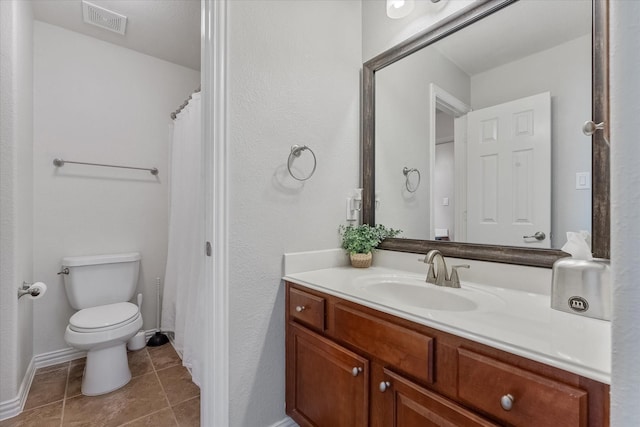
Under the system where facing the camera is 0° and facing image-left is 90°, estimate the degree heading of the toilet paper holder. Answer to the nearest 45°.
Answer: approximately 270°

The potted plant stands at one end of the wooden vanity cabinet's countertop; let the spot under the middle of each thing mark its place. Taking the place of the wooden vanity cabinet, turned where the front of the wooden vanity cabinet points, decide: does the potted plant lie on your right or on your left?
on your right

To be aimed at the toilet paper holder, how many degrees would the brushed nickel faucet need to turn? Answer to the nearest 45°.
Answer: approximately 45° to its right

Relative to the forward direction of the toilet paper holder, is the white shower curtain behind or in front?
in front

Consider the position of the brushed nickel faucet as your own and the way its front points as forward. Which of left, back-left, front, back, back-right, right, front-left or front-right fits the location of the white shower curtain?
front-right

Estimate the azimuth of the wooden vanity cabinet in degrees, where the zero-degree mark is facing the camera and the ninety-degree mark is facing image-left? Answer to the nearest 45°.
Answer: approximately 45°

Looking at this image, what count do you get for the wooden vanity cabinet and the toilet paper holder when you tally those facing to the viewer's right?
1

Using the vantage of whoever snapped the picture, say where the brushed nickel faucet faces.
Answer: facing the viewer and to the left of the viewer
